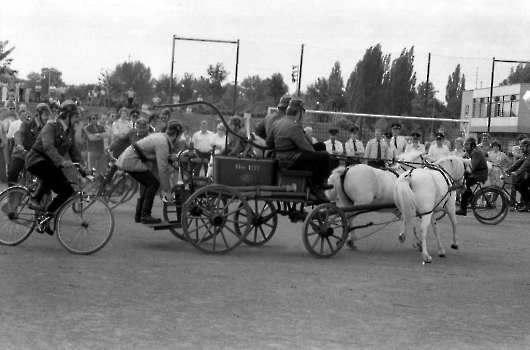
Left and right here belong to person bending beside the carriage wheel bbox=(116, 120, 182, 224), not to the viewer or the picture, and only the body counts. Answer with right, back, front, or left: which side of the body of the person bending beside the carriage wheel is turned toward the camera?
right

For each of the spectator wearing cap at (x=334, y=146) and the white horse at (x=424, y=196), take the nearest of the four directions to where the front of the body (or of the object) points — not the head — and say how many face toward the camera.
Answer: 1

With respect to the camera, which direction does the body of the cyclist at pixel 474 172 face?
to the viewer's left

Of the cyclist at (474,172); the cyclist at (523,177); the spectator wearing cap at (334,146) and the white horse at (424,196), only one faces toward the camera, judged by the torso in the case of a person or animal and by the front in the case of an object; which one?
the spectator wearing cap

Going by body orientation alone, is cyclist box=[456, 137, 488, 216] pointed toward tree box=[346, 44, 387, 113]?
no

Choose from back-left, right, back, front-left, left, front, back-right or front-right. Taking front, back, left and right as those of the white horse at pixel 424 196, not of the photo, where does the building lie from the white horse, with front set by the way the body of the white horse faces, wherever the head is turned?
front-left

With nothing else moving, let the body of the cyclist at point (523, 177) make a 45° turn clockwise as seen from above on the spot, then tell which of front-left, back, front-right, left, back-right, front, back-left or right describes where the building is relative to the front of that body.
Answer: front-right

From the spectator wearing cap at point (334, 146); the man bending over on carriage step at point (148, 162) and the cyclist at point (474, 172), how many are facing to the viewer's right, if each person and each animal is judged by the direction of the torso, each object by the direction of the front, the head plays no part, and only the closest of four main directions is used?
1

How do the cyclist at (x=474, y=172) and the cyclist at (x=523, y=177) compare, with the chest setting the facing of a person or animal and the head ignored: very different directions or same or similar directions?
same or similar directions

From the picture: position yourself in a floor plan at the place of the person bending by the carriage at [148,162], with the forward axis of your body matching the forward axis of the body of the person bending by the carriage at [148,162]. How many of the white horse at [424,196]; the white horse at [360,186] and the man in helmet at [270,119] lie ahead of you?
3

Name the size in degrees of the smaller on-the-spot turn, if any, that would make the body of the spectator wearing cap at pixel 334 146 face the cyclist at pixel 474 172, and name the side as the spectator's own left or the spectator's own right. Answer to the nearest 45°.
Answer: approximately 45° to the spectator's own left

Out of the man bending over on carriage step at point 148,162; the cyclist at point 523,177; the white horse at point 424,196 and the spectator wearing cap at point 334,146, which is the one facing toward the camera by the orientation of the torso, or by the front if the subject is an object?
the spectator wearing cap

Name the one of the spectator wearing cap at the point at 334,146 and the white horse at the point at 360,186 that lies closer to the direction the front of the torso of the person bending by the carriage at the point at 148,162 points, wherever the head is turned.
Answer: the white horse

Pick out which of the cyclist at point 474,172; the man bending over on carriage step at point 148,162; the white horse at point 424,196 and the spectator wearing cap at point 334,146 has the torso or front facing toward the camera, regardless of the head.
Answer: the spectator wearing cap

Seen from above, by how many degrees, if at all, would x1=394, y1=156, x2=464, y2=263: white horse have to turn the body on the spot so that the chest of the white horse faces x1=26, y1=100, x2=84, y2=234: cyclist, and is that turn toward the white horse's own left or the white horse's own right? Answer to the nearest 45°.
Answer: approximately 180°

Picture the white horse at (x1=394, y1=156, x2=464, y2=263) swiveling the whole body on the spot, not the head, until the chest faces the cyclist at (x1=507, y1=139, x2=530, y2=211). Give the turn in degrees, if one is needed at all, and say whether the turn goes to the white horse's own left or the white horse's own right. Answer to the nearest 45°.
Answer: approximately 45° to the white horse's own left

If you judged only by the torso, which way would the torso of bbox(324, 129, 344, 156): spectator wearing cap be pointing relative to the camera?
toward the camera

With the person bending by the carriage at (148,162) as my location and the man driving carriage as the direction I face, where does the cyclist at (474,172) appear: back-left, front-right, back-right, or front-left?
front-left

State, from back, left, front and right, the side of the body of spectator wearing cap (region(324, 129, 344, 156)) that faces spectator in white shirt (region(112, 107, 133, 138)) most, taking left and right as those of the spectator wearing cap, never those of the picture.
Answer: right

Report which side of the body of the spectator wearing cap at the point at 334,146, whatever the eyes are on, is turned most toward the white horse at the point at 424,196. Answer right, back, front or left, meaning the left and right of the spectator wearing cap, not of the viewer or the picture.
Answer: front
